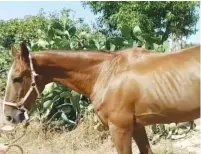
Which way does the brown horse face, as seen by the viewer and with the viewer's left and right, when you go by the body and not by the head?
facing to the left of the viewer

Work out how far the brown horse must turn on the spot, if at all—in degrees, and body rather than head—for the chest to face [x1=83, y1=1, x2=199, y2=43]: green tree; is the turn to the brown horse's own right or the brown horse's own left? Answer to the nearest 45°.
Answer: approximately 90° to the brown horse's own right
